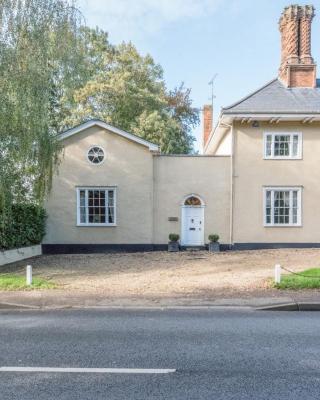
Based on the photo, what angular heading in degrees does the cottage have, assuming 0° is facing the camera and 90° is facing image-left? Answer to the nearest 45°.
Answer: approximately 0°

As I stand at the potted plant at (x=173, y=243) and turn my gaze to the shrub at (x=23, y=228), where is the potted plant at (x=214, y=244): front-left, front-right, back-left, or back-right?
back-left
